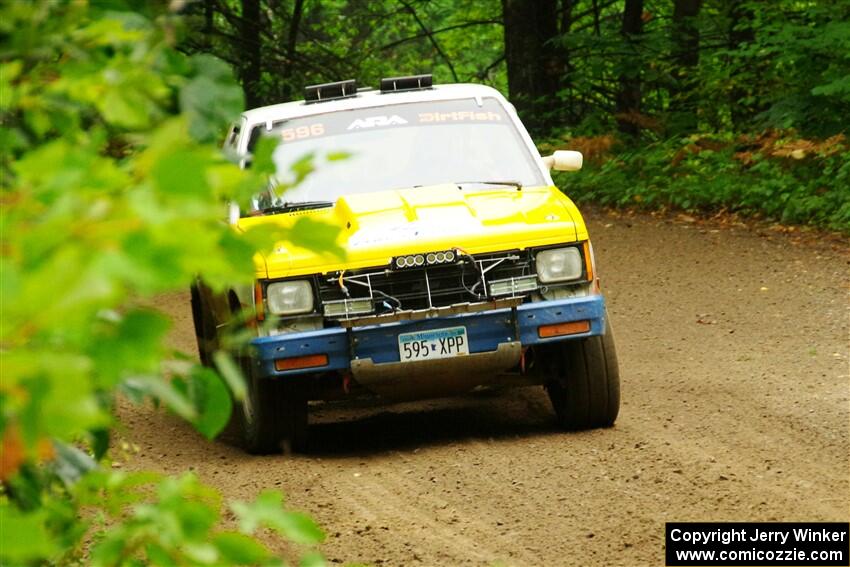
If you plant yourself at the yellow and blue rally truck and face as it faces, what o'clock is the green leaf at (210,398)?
The green leaf is roughly at 12 o'clock from the yellow and blue rally truck.

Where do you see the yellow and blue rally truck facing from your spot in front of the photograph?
facing the viewer

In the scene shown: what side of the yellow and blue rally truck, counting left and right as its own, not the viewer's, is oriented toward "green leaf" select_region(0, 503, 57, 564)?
front

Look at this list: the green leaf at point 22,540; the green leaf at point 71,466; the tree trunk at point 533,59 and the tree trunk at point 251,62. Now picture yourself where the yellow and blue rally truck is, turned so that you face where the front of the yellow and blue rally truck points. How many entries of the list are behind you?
2

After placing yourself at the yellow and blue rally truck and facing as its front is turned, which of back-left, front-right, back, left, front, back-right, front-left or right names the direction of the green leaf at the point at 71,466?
front

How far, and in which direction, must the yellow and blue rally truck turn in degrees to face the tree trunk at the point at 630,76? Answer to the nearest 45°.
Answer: approximately 180°

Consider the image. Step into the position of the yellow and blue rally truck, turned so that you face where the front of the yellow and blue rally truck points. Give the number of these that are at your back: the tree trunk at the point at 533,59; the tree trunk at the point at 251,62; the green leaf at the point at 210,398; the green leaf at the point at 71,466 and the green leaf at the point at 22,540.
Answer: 2

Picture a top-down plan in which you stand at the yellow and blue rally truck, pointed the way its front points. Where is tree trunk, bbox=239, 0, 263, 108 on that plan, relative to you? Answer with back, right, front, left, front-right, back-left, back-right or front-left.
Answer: back

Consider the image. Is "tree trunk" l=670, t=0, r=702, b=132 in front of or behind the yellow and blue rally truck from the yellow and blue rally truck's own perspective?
behind

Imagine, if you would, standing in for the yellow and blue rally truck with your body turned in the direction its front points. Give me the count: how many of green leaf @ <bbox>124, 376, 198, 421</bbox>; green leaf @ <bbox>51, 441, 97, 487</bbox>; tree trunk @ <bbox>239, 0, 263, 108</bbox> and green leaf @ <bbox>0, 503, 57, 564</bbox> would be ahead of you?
3

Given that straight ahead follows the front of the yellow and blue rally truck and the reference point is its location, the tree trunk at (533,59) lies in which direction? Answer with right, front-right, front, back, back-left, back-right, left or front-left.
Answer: back

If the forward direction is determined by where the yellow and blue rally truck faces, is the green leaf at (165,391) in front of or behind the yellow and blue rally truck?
in front

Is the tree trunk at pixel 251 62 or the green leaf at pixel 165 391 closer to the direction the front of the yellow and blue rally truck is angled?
the green leaf
